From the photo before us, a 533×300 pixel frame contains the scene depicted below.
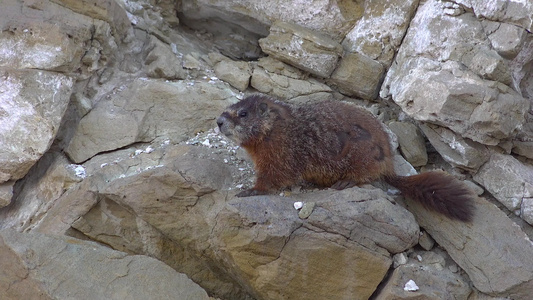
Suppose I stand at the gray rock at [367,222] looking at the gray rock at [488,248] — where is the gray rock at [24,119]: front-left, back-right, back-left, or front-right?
back-left

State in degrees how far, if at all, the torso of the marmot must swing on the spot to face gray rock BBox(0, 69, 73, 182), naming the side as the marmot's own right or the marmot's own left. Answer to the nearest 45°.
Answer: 0° — it already faces it

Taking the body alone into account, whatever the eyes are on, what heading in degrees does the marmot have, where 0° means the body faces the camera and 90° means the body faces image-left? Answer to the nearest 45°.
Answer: approximately 90°

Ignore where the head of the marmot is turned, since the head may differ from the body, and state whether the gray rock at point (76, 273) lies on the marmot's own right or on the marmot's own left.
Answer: on the marmot's own left

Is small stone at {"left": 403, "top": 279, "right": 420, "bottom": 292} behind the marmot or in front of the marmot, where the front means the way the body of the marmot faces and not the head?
behind

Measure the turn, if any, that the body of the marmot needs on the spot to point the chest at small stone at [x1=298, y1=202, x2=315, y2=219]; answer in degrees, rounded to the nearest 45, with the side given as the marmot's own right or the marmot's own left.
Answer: approximately 90° to the marmot's own left

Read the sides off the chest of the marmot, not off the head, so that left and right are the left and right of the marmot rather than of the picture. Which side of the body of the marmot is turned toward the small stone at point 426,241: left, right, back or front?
back

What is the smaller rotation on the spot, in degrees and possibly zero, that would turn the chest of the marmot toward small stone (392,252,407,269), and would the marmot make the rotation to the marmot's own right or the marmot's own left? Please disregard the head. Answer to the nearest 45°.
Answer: approximately 135° to the marmot's own left

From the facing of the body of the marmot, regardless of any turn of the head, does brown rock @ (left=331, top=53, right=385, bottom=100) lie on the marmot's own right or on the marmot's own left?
on the marmot's own right

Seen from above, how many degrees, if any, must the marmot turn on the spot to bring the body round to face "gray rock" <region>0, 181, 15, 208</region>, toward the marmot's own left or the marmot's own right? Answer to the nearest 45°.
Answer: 0° — it already faces it

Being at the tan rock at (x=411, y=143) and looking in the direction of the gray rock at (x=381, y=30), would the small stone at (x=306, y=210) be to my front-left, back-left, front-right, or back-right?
back-left

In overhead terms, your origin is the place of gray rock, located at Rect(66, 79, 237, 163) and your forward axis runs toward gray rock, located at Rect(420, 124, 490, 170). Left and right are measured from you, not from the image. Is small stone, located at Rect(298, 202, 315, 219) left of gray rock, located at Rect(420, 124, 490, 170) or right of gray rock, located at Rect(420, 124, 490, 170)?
right

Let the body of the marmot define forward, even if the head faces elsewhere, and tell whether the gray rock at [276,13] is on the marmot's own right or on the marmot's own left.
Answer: on the marmot's own right

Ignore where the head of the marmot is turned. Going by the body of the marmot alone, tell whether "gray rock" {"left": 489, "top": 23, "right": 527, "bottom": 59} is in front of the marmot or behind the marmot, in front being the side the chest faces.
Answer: behind
